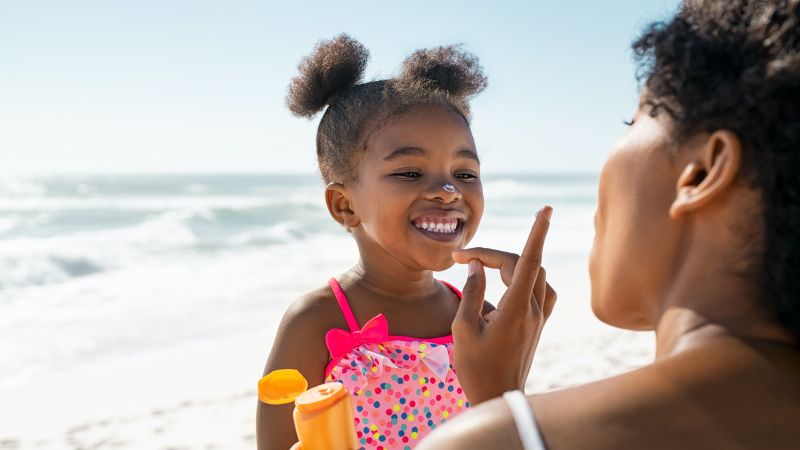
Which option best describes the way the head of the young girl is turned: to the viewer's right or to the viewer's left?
to the viewer's right

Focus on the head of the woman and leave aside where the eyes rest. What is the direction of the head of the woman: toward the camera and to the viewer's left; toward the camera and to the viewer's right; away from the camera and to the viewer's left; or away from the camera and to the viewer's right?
away from the camera and to the viewer's left

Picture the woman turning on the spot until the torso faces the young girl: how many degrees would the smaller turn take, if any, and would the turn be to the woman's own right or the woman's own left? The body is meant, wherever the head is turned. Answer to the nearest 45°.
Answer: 0° — they already face them

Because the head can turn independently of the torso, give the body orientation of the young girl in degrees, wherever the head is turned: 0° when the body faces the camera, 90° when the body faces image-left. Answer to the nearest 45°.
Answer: approximately 315°

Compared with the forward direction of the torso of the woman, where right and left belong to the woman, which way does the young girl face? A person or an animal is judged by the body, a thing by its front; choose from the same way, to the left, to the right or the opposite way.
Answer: the opposite way

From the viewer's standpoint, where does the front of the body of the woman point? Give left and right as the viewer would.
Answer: facing away from the viewer and to the left of the viewer
